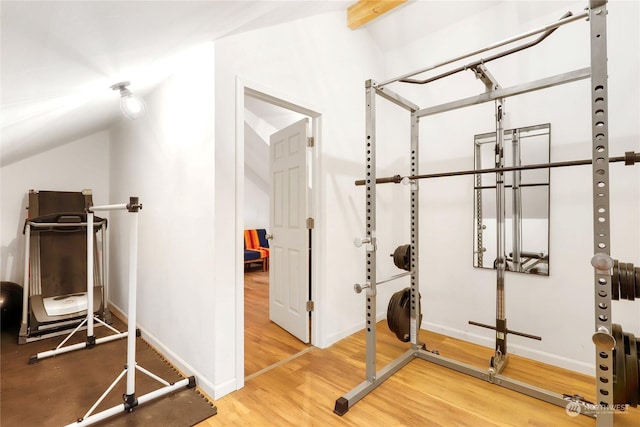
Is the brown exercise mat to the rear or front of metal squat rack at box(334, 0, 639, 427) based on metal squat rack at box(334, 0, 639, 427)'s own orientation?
to the front

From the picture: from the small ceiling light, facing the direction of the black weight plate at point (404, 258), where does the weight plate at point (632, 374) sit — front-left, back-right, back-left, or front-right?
front-right

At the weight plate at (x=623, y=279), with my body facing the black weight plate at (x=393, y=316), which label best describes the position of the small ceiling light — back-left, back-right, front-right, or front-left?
front-left

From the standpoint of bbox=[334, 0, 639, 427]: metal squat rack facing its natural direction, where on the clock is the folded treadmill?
The folded treadmill is roughly at 1 o'clock from the metal squat rack.
